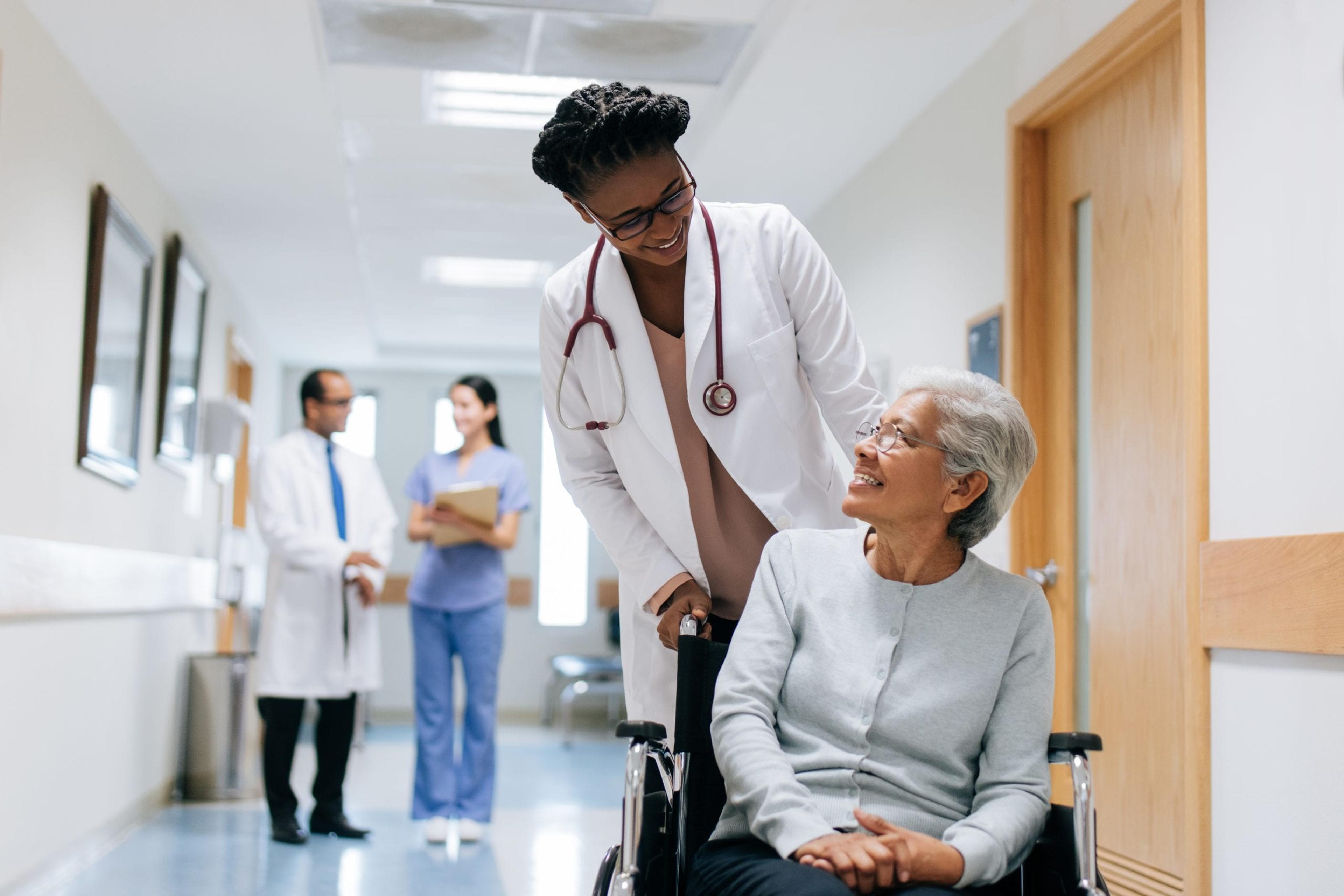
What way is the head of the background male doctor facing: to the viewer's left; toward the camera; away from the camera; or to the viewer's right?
to the viewer's right

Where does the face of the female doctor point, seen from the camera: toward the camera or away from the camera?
toward the camera

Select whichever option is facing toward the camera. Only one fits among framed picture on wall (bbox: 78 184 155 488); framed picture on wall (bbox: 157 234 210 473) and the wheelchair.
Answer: the wheelchair

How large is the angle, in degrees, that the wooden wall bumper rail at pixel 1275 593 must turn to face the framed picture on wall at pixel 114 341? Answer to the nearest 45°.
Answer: approximately 45° to its right

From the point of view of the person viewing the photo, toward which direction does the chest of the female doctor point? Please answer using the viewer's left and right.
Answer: facing the viewer

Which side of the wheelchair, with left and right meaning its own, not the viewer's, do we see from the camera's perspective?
front

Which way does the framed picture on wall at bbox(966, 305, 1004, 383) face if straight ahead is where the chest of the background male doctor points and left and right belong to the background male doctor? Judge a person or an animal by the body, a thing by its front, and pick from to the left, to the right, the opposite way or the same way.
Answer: the opposite way

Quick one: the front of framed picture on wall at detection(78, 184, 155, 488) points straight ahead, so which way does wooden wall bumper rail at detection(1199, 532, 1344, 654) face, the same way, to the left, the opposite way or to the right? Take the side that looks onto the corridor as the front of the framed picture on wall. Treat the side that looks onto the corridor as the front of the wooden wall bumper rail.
the opposite way

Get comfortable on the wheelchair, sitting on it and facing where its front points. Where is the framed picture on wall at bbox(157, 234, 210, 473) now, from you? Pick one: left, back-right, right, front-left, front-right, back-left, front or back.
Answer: back-right

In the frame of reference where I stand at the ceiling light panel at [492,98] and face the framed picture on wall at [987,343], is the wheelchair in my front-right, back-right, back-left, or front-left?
front-right

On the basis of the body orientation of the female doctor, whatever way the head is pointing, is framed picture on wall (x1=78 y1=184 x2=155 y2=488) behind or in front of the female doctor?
behind
